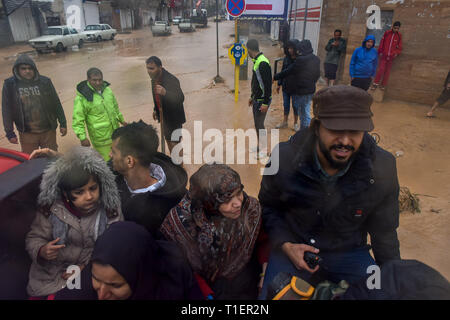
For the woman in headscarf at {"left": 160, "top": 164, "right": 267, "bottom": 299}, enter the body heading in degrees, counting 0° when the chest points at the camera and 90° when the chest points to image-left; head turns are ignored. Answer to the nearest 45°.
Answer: approximately 315°

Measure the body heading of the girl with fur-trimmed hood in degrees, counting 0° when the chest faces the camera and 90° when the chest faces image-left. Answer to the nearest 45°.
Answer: approximately 315°

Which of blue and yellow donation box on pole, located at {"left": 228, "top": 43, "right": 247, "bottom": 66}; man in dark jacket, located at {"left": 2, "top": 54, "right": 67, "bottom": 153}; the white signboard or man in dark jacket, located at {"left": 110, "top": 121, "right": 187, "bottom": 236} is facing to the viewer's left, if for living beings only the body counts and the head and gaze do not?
man in dark jacket, located at {"left": 110, "top": 121, "right": 187, "bottom": 236}

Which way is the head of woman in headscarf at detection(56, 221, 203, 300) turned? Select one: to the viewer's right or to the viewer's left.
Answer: to the viewer's left

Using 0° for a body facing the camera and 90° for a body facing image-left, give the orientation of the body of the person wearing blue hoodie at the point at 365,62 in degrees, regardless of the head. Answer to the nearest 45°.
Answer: approximately 0°

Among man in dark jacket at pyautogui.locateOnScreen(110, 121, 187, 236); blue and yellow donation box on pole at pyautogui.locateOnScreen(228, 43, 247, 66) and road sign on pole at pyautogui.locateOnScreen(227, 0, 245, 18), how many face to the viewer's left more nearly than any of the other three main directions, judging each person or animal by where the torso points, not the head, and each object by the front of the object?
1

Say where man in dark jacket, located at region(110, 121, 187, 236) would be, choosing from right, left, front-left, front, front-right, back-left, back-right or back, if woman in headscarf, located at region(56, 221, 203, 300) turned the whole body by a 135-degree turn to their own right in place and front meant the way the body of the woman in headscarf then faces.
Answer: front

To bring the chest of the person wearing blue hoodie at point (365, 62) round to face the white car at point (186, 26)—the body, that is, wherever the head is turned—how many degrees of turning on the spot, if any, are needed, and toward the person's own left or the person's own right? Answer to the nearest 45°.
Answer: approximately 135° to the person's own right
